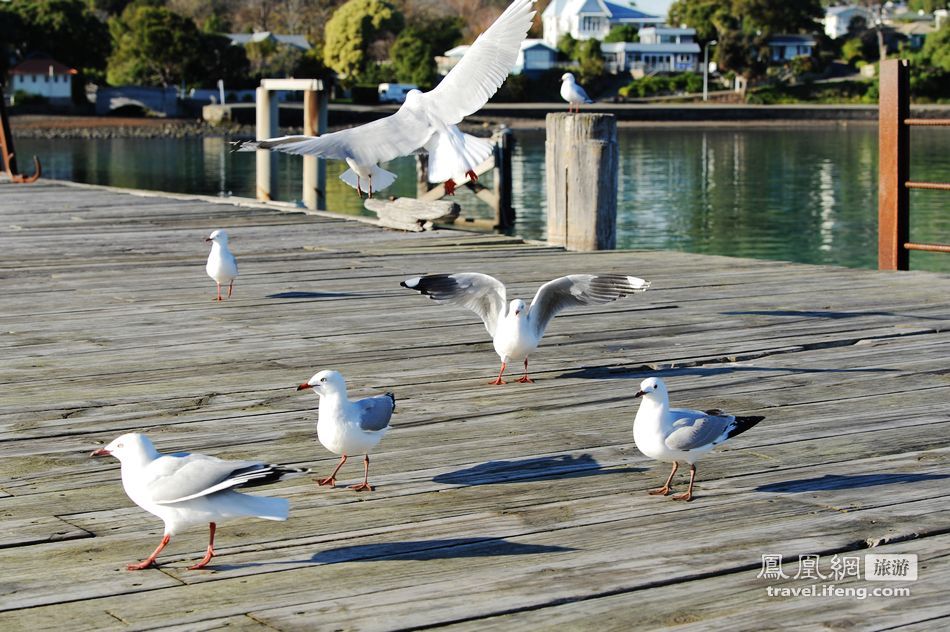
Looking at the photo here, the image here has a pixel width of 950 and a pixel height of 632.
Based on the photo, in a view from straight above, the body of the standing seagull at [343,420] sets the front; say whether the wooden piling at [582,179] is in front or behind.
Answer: behind

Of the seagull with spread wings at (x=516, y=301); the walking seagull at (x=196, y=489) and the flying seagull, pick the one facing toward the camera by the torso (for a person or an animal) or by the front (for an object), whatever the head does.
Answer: the seagull with spread wings

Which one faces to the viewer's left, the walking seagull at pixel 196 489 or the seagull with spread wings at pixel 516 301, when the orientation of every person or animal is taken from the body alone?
the walking seagull

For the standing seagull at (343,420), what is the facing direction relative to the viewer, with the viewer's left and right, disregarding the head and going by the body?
facing the viewer and to the left of the viewer

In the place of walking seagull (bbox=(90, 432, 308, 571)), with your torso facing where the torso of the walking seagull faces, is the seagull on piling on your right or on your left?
on your right

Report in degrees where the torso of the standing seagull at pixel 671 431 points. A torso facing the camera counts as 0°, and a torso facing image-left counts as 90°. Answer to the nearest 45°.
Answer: approximately 45°

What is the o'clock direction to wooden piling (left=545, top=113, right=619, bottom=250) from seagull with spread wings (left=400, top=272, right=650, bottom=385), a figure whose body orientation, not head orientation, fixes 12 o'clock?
The wooden piling is roughly at 6 o'clock from the seagull with spread wings.

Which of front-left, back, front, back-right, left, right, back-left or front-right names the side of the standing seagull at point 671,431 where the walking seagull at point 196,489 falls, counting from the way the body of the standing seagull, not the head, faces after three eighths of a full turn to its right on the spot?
back-left

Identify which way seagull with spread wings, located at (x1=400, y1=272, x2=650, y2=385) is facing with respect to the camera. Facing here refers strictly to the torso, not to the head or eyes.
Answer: toward the camera

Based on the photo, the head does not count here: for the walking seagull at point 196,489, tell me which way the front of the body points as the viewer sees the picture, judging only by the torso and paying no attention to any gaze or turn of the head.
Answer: to the viewer's left

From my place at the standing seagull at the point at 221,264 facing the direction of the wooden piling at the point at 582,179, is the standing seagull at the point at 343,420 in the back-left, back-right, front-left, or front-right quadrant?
back-right

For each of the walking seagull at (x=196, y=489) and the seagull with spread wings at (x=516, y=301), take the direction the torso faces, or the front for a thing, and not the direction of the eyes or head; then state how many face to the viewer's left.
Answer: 1

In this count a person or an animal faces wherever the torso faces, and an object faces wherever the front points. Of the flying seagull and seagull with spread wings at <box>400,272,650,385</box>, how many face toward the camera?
1
